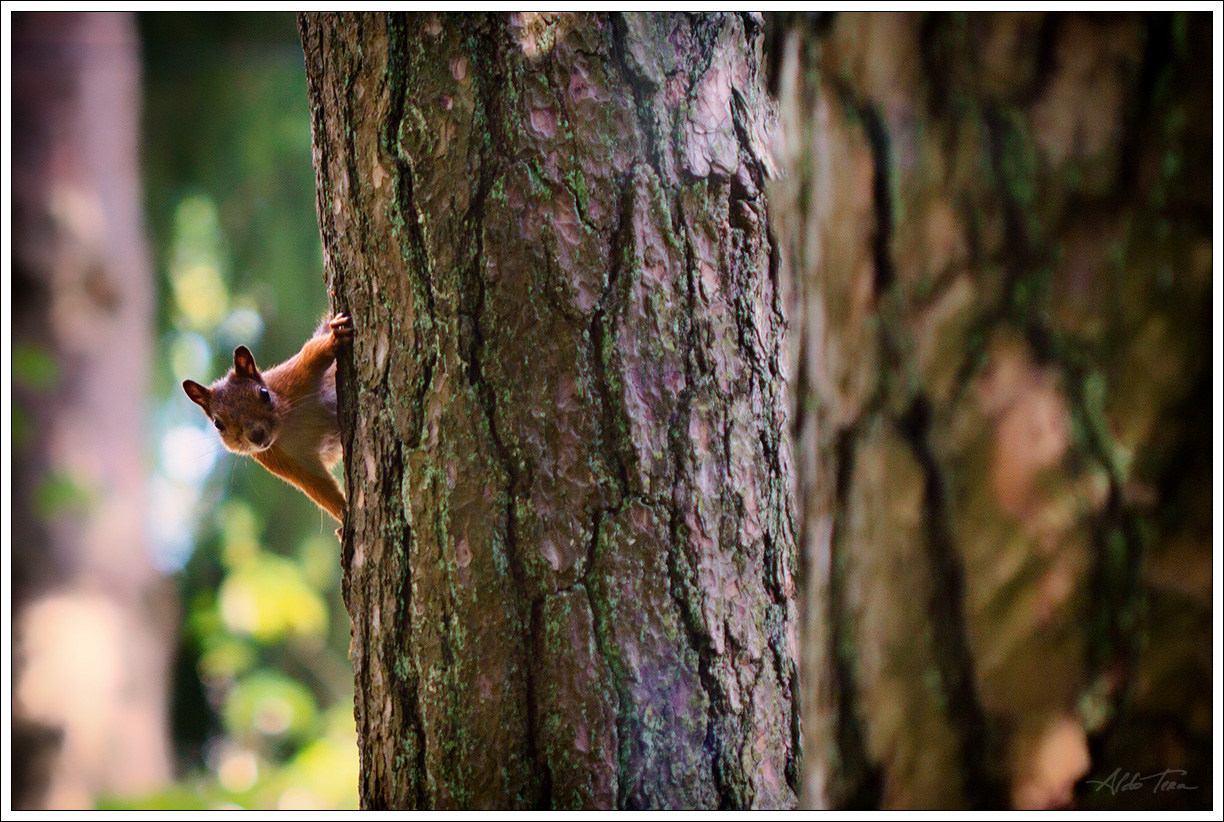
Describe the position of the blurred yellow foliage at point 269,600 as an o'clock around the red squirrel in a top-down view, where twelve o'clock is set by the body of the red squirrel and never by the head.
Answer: The blurred yellow foliage is roughly at 6 o'clock from the red squirrel.

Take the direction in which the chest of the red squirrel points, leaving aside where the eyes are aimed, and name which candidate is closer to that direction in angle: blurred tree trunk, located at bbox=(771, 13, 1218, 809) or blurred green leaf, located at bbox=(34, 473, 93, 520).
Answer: the blurred tree trunk

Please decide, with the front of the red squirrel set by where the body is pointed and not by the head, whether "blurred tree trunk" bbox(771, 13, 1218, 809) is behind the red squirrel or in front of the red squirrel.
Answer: in front

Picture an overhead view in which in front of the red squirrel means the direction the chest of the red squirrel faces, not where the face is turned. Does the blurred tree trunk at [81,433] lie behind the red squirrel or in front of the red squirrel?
behind
